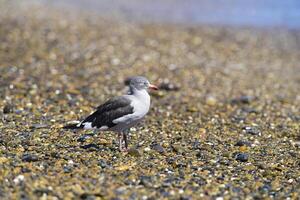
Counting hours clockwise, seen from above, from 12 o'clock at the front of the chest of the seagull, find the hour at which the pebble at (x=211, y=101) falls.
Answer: The pebble is roughly at 10 o'clock from the seagull.

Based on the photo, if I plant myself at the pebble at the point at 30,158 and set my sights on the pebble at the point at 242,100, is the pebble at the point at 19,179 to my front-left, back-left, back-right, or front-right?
back-right

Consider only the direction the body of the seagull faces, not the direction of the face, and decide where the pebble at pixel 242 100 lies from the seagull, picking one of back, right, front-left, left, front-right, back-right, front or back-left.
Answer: front-left

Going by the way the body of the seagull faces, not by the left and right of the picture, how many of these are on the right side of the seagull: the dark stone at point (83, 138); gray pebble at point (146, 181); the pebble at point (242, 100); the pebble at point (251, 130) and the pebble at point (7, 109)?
1

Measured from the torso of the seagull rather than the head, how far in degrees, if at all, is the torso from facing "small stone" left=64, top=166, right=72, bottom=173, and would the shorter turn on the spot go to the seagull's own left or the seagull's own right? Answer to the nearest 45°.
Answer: approximately 135° to the seagull's own right

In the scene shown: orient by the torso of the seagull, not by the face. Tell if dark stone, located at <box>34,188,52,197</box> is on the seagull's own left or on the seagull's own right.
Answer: on the seagull's own right

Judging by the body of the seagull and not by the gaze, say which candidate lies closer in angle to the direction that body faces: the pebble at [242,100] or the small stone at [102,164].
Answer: the pebble

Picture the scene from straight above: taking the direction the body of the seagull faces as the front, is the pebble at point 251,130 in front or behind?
in front

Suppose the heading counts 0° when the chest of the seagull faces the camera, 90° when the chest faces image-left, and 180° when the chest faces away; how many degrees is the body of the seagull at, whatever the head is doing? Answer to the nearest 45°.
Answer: approximately 270°

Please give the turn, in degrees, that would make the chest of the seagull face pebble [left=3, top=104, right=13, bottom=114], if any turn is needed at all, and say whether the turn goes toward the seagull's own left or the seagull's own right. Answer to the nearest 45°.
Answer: approximately 135° to the seagull's own left

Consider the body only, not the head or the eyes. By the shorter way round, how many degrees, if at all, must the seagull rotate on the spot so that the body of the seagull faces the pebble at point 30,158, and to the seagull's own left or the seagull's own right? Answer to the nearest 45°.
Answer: approximately 135° to the seagull's own right

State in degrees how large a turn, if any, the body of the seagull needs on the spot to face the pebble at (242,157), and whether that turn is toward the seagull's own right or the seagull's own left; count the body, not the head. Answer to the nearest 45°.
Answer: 0° — it already faces it

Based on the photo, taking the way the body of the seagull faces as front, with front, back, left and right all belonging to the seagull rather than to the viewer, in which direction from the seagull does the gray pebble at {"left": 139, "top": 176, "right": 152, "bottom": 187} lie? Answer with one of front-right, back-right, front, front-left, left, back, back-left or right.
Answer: right
